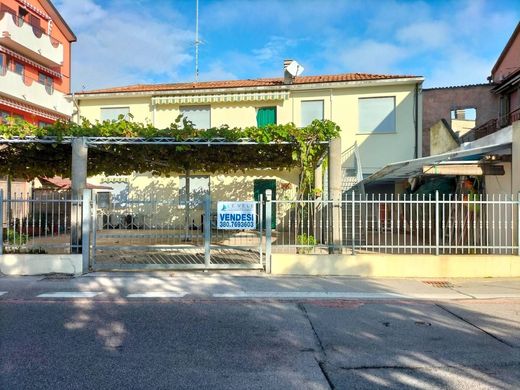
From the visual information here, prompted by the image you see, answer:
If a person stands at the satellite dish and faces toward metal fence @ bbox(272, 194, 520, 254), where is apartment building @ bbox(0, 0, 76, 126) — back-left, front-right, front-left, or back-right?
back-right

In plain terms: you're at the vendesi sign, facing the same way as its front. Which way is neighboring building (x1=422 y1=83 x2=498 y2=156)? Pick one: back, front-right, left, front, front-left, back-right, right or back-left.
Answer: back-left

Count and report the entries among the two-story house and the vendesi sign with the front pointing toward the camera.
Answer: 2

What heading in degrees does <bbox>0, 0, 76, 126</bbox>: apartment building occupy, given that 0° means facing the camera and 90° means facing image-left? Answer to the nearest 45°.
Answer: approximately 315°

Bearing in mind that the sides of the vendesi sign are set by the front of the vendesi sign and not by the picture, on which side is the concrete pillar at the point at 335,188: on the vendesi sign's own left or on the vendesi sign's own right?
on the vendesi sign's own left

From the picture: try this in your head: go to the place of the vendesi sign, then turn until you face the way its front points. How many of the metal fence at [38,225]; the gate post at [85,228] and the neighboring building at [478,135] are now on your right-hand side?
2

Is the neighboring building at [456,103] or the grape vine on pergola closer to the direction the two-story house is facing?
the grape vine on pergola

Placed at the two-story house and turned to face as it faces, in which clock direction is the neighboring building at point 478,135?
The neighboring building is roughly at 10 o'clock from the two-story house.
